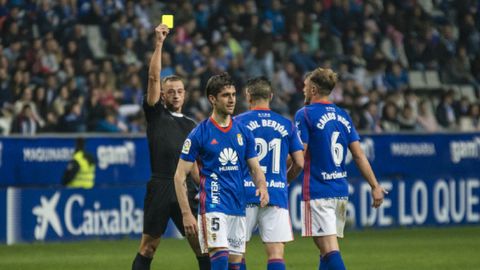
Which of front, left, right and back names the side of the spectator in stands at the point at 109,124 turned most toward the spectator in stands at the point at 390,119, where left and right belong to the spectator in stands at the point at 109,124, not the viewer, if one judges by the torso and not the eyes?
left

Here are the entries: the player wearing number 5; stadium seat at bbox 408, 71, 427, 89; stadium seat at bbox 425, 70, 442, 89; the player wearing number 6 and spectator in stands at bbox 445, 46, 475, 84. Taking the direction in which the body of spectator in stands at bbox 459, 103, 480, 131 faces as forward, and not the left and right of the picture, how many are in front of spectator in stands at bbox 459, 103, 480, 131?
2

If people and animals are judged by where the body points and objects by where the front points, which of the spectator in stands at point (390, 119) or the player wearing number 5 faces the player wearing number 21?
the spectator in stands

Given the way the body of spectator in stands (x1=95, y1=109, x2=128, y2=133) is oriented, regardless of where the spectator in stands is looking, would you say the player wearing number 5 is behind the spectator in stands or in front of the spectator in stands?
in front

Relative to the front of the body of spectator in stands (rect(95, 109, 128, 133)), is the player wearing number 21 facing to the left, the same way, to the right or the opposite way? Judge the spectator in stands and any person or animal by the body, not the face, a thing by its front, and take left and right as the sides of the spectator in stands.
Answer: the opposite way

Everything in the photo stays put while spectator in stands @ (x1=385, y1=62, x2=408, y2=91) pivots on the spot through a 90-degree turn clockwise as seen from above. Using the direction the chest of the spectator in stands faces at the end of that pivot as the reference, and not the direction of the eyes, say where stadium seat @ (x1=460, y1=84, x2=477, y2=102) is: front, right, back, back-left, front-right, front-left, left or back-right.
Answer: back-right

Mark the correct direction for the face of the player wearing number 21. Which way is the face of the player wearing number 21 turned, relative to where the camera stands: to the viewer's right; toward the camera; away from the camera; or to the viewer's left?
away from the camera
